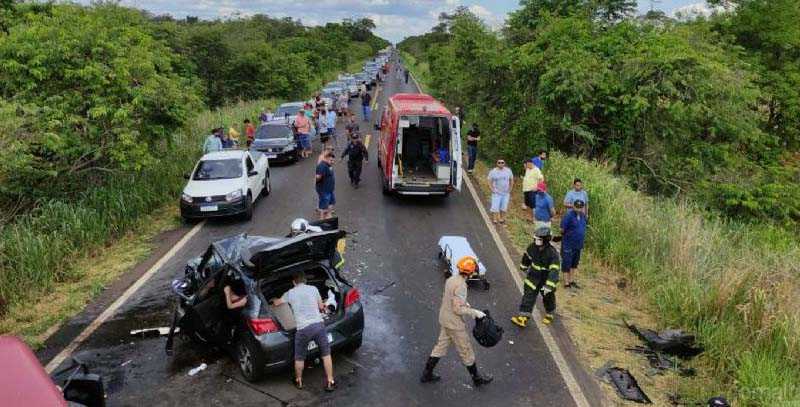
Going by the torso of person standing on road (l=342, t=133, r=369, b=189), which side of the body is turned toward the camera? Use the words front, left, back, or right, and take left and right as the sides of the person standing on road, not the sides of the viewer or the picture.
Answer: front

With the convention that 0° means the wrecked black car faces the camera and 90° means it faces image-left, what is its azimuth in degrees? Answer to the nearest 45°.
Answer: approximately 135°

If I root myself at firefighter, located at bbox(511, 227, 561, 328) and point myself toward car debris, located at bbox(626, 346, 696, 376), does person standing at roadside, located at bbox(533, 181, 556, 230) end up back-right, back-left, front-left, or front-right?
back-left

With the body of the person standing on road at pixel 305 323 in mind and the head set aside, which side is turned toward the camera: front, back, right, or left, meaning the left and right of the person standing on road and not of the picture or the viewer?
back

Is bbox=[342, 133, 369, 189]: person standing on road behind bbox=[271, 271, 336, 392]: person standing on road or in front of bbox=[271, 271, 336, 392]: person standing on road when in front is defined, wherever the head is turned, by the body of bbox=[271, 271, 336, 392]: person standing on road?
in front

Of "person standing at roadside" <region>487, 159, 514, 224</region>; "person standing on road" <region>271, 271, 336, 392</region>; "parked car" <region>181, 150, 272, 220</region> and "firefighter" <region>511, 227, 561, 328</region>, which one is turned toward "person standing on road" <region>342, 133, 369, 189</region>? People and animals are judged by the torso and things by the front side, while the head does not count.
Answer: "person standing on road" <region>271, 271, 336, 392</region>

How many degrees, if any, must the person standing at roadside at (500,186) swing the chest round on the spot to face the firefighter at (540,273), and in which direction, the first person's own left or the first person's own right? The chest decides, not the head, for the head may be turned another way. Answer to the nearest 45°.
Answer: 0° — they already face them

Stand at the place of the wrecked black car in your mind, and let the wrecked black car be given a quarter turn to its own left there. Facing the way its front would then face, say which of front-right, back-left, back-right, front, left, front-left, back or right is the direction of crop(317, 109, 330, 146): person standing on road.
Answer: back-right

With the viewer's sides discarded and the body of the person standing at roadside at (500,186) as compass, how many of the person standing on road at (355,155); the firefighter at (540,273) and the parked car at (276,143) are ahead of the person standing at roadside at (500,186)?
1

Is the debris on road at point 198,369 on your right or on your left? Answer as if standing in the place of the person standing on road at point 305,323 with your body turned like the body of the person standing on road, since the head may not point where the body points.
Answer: on your left

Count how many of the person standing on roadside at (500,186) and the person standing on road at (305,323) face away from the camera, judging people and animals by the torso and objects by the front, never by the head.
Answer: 1

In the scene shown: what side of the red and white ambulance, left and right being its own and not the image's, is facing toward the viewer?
back

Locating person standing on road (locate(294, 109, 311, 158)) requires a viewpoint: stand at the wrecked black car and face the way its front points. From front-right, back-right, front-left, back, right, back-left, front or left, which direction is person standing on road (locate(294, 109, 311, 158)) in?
front-right

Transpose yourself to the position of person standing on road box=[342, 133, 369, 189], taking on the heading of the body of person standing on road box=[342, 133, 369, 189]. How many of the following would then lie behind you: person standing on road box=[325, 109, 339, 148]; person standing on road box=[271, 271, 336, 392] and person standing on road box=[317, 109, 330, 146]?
2

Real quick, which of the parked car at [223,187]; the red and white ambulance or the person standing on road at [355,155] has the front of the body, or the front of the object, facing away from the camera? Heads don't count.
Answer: the red and white ambulance
